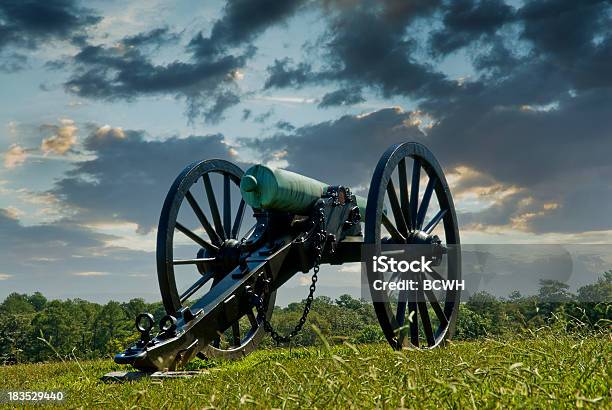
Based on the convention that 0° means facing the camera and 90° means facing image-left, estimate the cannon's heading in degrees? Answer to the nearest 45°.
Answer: approximately 225°
